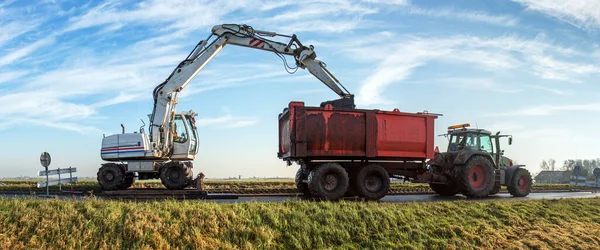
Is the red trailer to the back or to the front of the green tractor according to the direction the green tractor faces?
to the back

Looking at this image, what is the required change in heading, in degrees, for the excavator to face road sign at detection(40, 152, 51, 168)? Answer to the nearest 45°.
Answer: approximately 180°

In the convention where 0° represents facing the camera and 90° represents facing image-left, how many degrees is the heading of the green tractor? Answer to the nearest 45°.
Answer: approximately 225°

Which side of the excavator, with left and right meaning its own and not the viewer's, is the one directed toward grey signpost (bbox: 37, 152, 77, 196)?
back

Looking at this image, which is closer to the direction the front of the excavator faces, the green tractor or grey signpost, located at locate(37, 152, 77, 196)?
the green tractor

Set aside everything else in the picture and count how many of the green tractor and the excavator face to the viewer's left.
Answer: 0

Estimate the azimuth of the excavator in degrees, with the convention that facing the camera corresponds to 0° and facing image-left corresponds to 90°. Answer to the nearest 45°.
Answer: approximately 270°

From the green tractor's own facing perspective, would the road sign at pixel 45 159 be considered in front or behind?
behind

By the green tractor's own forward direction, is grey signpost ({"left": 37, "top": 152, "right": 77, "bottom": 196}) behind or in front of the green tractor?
behind

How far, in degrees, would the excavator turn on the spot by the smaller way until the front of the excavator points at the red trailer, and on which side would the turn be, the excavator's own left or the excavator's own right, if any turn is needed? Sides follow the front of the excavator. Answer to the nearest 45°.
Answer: approximately 45° to the excavator's own right

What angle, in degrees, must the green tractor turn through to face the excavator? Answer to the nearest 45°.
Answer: approximately 135° to its left
